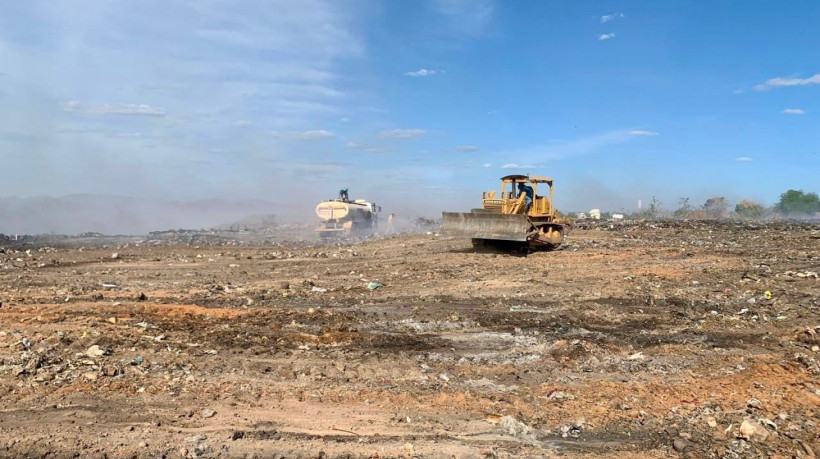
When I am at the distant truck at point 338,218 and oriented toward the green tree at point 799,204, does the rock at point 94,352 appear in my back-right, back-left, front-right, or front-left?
back-right

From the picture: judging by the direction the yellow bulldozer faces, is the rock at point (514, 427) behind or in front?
in front

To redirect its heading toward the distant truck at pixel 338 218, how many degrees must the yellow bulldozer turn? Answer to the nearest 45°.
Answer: approximately 90° to its right

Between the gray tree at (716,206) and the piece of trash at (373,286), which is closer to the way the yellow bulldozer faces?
the piece of trash

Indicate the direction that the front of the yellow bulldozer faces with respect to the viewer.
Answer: facing the viewer and to the left of the viewer

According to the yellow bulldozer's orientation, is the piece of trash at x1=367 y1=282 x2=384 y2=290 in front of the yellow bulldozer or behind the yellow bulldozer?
in front

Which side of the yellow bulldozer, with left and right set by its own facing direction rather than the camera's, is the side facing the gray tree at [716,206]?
back

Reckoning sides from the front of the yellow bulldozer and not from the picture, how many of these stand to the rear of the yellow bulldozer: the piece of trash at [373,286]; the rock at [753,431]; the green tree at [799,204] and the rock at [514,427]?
1

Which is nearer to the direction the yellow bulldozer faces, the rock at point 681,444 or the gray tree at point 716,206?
the rock

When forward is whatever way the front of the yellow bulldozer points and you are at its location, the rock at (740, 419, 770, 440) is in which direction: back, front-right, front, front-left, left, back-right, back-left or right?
front-left

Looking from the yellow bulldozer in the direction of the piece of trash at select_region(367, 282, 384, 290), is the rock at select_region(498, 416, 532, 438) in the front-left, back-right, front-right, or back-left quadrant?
front-left

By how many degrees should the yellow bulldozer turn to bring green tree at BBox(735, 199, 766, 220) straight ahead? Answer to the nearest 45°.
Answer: approximately 180°

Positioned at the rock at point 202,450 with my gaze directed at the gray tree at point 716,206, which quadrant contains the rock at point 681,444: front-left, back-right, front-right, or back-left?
front-right

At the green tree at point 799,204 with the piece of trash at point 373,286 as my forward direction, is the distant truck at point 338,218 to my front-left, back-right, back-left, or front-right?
front-right

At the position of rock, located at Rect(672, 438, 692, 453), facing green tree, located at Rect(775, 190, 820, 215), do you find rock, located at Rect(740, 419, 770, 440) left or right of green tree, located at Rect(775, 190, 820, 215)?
right

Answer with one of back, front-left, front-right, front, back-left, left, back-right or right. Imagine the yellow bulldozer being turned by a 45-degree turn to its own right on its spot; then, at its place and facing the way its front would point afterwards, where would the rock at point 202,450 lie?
left

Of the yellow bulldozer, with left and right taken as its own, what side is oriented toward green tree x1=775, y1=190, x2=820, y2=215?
back

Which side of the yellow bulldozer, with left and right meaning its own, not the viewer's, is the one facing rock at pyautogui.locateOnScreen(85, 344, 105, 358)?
front

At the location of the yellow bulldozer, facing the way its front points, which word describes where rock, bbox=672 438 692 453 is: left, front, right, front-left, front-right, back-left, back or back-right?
front-left
